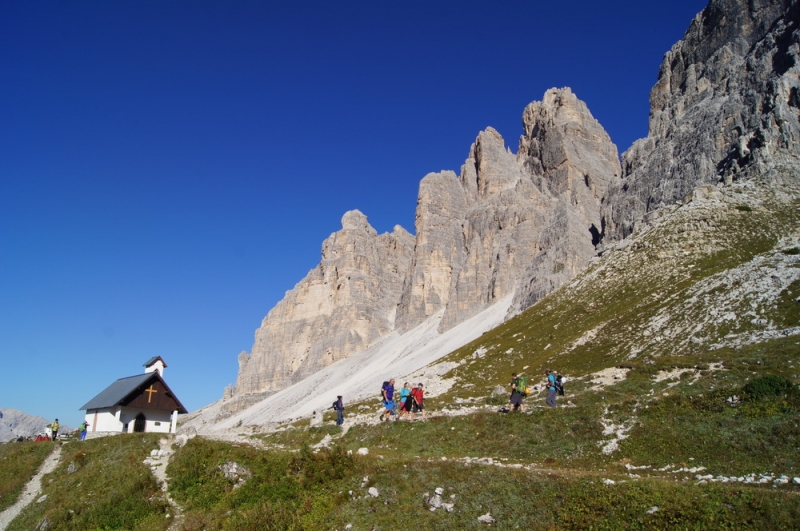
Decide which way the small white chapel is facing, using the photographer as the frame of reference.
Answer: facing the viewer and to the right of the viewer

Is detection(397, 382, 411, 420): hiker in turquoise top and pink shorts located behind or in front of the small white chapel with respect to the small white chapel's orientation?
in front

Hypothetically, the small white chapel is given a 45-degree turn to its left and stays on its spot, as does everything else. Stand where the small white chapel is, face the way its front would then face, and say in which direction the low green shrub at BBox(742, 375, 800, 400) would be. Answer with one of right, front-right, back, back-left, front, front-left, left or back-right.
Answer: front-right

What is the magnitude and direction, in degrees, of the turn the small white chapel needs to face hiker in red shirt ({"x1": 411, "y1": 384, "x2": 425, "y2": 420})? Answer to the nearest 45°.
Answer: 0° — it already faces them

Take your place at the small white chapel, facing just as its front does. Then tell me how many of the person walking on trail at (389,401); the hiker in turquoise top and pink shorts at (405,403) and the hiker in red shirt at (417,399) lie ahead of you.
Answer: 3

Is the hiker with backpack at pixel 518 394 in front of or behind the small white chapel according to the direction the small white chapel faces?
in front
